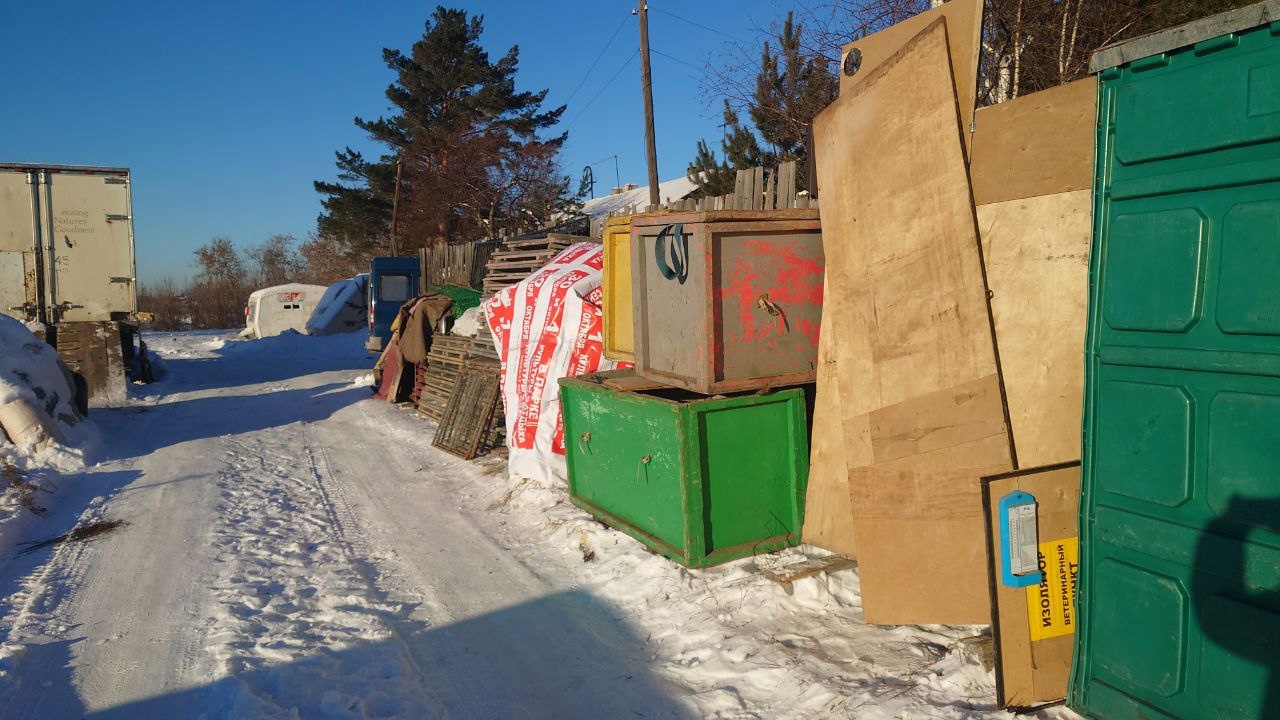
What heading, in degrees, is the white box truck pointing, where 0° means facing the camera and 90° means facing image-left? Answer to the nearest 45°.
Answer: approximately 180°

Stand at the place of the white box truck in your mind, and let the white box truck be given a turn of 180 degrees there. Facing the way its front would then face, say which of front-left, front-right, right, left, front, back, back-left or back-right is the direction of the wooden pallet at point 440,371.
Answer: front-left

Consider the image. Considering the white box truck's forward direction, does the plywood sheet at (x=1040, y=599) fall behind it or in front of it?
behind

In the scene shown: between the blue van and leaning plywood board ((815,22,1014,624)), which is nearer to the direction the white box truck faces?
the blue van

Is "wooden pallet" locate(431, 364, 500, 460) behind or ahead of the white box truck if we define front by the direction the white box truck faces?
behind

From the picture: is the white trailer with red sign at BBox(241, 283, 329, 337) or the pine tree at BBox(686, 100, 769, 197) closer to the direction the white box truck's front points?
the white trailer with red sign

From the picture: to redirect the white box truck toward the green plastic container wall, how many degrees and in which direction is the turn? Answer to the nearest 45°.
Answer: approximately 180°

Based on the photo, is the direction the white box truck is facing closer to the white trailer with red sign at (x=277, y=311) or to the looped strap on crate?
the white trailer with red sign

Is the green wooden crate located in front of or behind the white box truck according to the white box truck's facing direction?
behind

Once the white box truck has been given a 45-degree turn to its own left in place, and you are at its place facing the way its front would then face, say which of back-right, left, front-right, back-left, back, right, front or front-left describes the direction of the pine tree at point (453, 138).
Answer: right

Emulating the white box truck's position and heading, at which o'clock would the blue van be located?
The blue van is roughly at 2 o'clock from the white box truck.

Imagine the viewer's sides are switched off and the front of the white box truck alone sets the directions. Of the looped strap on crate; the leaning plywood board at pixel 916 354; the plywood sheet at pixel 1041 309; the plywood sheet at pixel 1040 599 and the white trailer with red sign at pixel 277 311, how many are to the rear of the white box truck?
4

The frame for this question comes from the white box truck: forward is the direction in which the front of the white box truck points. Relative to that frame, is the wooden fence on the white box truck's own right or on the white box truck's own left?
on the white box truck's own right

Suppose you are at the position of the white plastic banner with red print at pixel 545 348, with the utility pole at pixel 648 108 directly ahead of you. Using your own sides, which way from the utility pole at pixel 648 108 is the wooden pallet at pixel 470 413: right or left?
left

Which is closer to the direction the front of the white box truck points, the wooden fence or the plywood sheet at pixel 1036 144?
the wooden fence
